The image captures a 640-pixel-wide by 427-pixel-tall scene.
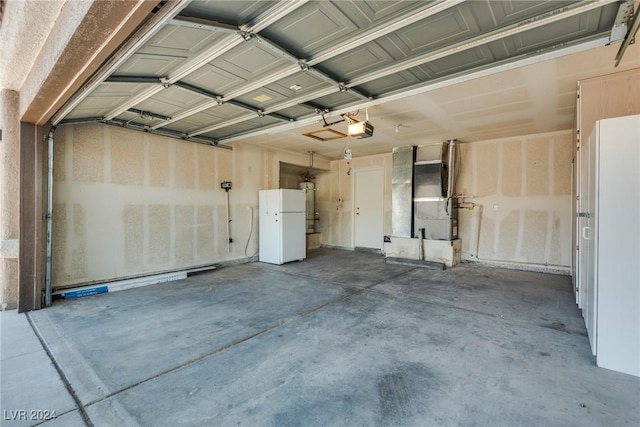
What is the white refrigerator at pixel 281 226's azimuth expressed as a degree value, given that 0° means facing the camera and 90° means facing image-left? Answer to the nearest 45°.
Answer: approximately 315°

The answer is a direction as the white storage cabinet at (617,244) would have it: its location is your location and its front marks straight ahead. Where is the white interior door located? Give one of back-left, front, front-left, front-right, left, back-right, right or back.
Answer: front-right

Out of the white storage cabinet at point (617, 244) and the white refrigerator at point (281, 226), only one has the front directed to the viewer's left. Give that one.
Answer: the white storage cabinet at point (617, 244)

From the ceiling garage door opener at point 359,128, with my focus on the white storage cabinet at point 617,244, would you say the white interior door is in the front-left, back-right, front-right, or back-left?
back-left

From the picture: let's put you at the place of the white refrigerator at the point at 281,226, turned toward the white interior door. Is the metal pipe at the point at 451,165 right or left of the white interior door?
right

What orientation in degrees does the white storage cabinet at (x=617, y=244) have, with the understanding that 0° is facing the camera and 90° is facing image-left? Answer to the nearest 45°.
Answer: approximately 90°

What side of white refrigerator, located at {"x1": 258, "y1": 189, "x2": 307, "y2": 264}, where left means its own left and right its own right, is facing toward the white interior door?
left

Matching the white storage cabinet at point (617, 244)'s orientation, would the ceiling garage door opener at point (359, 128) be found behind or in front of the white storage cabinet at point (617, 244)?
in front

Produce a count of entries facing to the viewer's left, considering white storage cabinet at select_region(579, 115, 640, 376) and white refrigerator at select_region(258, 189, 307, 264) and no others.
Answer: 1
